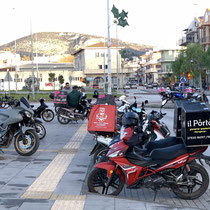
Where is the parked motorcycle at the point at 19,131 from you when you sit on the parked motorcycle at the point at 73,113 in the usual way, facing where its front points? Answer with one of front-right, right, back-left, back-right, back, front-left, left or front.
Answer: right

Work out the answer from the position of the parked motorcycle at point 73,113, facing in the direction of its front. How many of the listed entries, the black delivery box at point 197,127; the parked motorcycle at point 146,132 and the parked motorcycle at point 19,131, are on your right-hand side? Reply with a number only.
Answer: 3

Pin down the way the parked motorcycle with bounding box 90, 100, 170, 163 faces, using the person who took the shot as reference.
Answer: facing away from the viewer and to the right of the viewer

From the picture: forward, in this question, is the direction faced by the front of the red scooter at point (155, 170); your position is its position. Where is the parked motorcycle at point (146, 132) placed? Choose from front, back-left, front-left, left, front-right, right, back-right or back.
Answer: right

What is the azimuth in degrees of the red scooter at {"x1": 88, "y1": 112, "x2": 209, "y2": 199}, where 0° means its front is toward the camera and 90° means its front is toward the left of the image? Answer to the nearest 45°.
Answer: approximately 90°

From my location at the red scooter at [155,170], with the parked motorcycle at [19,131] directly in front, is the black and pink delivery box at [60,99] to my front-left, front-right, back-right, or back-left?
front-right

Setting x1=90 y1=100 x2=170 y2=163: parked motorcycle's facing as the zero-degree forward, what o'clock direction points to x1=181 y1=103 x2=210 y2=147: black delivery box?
The black delivery box is roughly at 4 o'clock from the parked motorcycle.

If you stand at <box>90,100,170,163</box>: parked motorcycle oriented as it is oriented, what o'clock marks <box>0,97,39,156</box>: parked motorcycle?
<box>0,97,39,156</box>: parked motorcycle is roughly at 8 o'clock from <box>90,100,170,163</box>: parked motorcycle.

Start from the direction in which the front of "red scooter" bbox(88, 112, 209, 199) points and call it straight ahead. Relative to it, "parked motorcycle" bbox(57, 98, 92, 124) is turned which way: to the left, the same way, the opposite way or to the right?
the opposite way

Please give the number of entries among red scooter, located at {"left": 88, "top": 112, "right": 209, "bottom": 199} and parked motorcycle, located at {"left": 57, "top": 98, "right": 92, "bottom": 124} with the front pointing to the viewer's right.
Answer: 1
